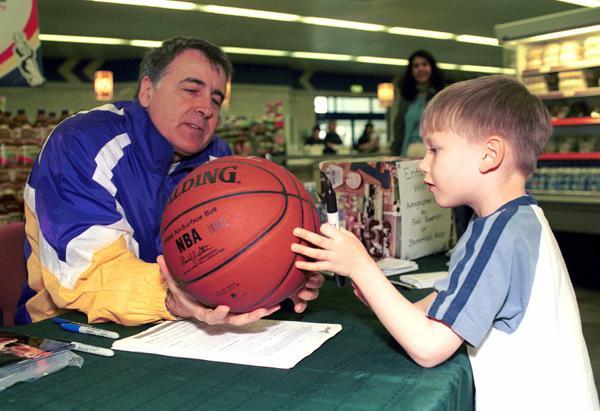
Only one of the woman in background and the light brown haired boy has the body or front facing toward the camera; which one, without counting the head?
the woman in background

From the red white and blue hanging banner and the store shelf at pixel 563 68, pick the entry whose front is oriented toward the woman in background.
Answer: the store shelf

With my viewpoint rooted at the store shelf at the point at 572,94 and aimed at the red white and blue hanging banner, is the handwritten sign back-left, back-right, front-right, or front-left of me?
front-left

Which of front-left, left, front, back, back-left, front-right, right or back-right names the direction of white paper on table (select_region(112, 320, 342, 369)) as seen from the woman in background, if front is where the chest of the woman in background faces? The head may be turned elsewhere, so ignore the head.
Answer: front

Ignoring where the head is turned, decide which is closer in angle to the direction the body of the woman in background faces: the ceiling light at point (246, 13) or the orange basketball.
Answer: the orange basketball

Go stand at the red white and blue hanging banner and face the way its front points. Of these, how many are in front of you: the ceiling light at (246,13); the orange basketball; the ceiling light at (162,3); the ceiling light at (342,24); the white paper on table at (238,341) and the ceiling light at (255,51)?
2

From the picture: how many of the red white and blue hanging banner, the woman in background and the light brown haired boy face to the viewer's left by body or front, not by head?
1

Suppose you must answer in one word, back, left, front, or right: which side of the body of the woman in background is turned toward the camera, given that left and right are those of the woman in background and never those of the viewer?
front

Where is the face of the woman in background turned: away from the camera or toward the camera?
toward the camera

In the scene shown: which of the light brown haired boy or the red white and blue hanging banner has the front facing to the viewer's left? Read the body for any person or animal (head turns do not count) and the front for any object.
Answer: the light brown haired boy

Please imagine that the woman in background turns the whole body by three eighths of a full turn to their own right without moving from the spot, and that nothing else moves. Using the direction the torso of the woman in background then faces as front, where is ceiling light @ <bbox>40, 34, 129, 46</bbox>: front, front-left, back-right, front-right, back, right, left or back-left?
front

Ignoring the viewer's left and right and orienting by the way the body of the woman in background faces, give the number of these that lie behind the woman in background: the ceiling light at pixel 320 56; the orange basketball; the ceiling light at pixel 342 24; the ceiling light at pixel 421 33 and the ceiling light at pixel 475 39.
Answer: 4

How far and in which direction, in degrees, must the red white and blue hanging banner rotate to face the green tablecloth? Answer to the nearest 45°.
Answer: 0° — it already faces it

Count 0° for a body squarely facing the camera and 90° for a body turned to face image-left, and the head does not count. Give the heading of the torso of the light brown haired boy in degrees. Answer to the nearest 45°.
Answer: approximately 90°

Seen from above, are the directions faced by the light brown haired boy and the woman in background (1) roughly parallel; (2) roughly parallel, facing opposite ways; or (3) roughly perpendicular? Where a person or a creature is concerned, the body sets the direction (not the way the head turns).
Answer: roughly perpendicular
